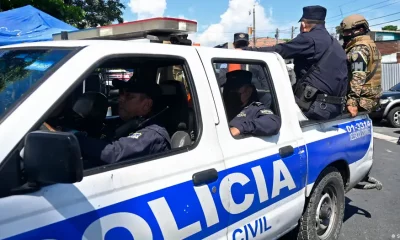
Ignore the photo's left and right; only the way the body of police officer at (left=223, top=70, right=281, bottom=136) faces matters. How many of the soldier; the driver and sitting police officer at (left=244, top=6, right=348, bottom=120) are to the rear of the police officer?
2

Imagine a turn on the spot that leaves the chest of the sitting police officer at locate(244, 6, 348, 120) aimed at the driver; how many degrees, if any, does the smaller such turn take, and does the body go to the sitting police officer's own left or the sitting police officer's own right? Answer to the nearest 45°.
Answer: approximately 90° to the sitting police officer's own left

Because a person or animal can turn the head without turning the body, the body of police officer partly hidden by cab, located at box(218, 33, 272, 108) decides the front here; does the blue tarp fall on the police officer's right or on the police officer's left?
on the police officer's right

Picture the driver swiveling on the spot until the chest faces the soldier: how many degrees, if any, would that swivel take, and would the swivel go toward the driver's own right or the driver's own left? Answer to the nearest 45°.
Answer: approximately 135° to the driver's own right

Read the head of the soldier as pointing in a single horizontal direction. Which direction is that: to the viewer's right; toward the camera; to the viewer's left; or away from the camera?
to the viewer's left

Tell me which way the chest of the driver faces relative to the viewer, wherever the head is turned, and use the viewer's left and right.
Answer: facing to the left of the viewer

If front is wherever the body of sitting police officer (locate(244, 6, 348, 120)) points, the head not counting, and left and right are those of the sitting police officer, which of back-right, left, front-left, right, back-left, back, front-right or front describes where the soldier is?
right

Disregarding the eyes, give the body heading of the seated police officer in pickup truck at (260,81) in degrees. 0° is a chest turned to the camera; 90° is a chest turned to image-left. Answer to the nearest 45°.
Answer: approximately 45°

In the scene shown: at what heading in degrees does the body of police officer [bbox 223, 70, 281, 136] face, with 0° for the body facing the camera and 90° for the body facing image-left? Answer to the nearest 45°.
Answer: approximately 45°

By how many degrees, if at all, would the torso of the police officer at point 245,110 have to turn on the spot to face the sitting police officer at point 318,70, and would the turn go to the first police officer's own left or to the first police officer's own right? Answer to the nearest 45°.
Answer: approximately 180°

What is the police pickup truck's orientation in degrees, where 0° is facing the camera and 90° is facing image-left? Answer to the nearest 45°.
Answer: approximately 45°

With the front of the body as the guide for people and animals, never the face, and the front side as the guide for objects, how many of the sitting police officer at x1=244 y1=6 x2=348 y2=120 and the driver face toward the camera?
0
